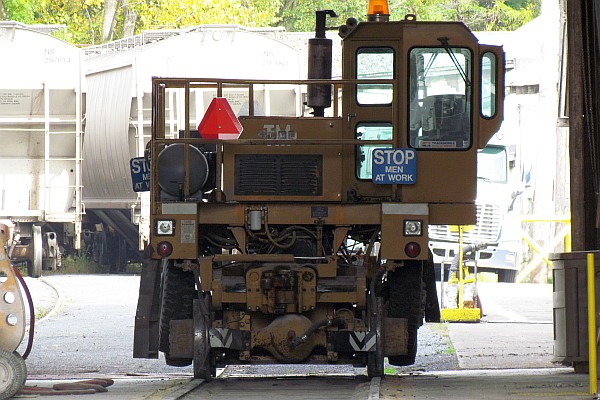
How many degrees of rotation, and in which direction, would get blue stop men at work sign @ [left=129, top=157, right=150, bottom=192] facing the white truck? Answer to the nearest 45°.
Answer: approximately 135° to its left

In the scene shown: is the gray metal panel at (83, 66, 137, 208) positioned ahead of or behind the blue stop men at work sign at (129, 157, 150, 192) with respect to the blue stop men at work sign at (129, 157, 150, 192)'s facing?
behind

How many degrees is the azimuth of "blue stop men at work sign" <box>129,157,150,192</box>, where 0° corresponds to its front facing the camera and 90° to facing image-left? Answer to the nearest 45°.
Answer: approximately 0°
